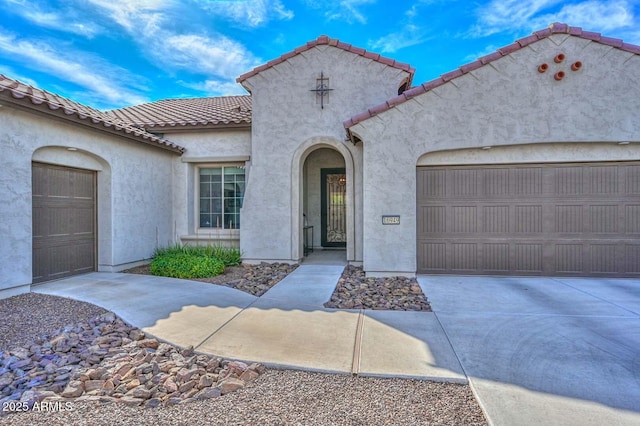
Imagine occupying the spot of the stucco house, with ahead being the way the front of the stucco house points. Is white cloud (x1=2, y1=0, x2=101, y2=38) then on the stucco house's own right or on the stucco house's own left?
on the stucco house's own right

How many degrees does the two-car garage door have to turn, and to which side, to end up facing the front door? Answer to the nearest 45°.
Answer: approximately 90° to its right

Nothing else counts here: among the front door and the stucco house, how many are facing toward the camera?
2

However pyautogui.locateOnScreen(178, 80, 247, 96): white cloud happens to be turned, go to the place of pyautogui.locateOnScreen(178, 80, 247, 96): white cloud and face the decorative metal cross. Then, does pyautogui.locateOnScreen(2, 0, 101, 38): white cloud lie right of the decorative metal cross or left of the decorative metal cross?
right

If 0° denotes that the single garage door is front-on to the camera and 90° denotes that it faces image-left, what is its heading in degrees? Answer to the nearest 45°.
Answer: approximately 315°

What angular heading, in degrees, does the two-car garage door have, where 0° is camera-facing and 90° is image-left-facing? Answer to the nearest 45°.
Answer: approximately 0°

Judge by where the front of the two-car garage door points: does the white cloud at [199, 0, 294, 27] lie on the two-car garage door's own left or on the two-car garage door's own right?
on the two-car garage door's own right

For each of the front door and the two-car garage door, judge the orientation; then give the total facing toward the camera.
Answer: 2
